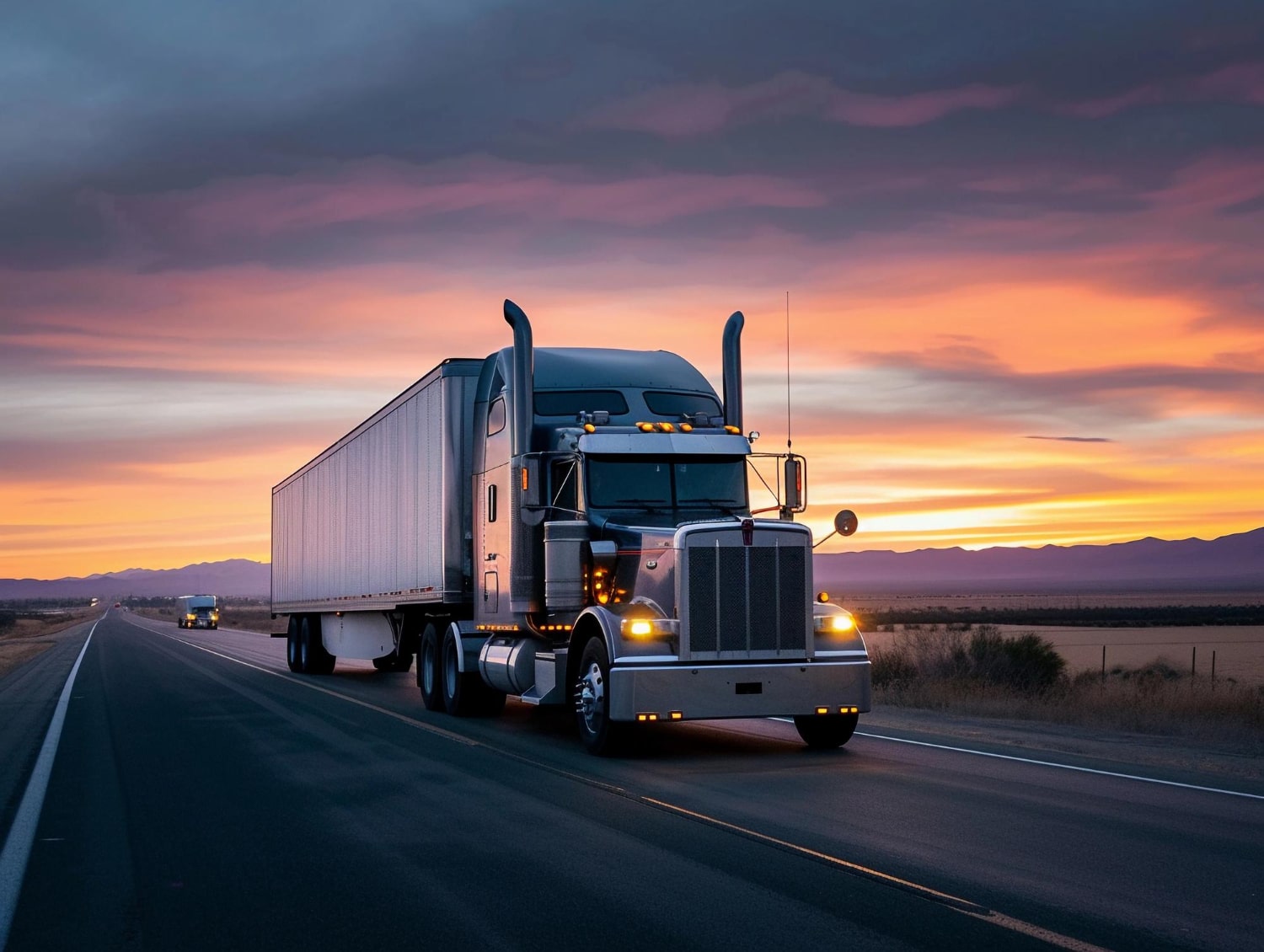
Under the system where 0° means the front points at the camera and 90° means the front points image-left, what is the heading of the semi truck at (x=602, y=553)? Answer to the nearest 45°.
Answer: approximately 315°

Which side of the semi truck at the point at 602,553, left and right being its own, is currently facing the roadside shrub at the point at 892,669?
left

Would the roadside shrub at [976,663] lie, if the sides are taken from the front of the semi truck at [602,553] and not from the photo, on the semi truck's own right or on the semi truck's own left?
on the semi truck's own left
